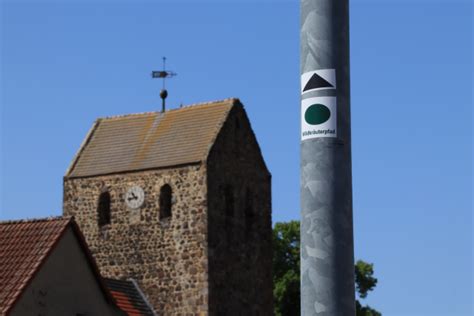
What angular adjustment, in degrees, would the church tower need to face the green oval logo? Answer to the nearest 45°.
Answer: approximately 45° to its left

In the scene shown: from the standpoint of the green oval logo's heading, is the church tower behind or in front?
behind

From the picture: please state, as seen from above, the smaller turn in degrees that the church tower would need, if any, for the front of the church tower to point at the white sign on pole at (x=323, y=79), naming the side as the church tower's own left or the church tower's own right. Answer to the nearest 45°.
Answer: approximately 45° to the church tower's own left

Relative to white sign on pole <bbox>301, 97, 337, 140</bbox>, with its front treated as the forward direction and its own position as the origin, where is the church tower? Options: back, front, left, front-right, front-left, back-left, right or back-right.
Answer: back

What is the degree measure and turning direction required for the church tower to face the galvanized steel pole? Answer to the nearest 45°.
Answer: approximately 45° to its left

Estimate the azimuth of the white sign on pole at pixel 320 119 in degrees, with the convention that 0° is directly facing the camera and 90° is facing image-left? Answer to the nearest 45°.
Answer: approximately 0°

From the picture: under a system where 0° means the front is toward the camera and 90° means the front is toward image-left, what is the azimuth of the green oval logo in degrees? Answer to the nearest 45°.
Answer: approximately 0°
